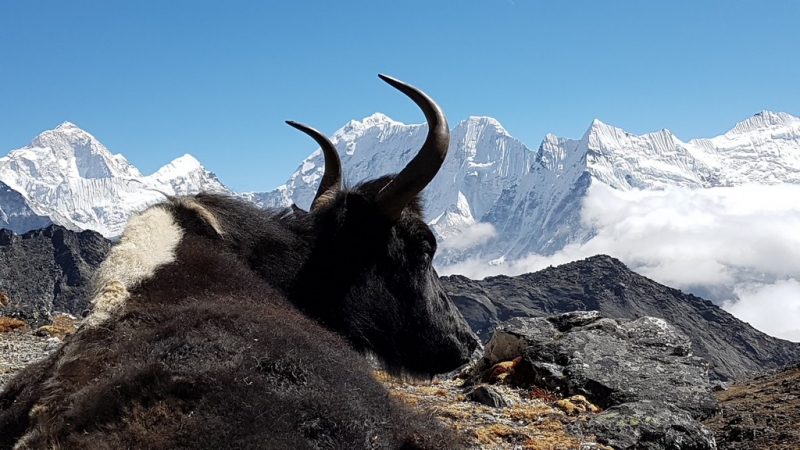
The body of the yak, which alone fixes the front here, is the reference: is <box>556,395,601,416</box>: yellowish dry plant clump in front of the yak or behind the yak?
in front

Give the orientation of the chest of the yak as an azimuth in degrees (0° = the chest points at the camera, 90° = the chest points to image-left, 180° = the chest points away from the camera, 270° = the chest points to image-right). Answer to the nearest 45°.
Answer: approximately 225°

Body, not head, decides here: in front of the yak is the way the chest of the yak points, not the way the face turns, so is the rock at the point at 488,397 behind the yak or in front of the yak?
in front

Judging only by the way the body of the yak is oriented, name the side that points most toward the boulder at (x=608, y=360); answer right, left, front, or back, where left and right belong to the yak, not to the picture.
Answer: front

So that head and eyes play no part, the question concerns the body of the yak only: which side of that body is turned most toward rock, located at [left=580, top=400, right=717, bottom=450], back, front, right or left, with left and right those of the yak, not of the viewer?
front

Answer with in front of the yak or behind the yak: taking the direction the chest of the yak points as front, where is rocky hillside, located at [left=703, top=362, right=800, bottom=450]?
in front
